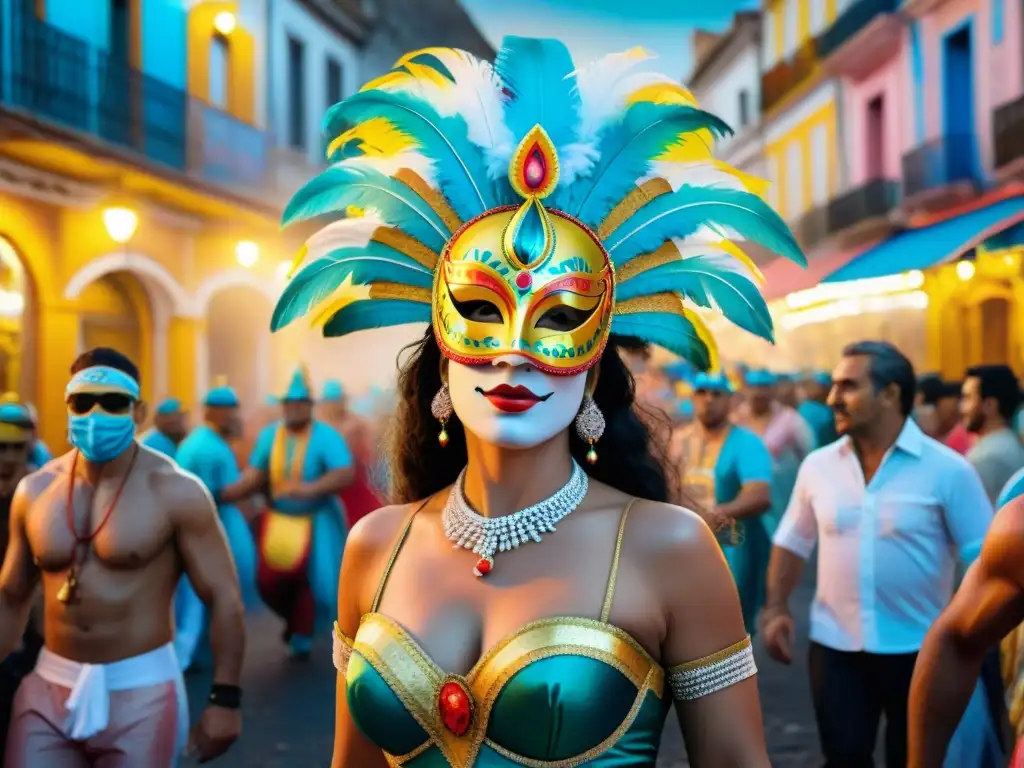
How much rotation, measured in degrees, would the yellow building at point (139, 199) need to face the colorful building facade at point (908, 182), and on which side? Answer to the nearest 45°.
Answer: approximately 45° to its left

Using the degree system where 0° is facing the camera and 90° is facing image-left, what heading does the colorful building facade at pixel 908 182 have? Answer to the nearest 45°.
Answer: approximately 45°

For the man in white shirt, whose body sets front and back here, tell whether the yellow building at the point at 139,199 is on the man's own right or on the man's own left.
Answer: on the man's own right

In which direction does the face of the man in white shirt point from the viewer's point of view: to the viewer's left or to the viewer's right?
to the viewer's left

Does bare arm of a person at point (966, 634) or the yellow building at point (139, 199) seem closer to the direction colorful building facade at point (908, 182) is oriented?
the yellow building

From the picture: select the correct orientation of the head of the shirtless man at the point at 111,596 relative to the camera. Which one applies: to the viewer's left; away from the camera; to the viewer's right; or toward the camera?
toward the camera

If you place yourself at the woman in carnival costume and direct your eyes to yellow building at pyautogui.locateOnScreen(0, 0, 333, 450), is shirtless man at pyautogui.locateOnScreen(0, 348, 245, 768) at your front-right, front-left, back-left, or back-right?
front-left

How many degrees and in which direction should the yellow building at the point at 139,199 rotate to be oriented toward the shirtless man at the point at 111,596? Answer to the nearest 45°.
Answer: approximately 45° to its right

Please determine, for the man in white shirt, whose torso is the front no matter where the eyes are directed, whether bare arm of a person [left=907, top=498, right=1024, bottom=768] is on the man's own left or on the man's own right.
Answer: on the man's own left

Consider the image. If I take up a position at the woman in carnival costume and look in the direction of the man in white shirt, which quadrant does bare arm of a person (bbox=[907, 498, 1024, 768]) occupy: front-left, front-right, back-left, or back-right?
front-right

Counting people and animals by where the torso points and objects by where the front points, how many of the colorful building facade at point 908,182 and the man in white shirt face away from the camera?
0

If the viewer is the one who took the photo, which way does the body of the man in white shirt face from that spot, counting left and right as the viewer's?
facing the viewer and to the left of the viewer

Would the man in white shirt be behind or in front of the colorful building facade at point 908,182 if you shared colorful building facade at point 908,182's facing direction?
in front

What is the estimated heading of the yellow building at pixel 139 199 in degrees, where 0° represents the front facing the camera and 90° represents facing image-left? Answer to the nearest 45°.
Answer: approximately 315°

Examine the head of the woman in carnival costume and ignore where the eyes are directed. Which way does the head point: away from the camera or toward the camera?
toward the camera
